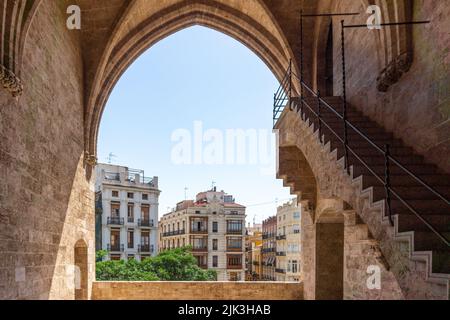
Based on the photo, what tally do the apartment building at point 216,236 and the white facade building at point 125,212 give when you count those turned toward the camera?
2

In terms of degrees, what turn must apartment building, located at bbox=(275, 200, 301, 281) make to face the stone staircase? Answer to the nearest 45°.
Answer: approximately 45° to its left

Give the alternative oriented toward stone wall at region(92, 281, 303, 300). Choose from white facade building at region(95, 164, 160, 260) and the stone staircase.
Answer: the white facade building

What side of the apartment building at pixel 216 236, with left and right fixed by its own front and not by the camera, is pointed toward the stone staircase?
front

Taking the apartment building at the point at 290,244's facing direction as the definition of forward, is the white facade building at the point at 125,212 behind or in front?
in front

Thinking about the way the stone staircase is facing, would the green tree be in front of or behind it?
behind

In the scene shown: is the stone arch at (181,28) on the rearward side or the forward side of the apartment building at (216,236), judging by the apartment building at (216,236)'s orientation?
on the forward side

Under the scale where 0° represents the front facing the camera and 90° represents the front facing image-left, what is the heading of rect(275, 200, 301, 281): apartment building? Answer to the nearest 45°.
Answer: approximately 45°

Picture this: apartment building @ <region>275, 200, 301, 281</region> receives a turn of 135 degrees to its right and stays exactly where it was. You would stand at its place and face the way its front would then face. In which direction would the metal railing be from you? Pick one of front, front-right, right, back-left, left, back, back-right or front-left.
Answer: back

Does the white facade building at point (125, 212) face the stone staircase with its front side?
yes

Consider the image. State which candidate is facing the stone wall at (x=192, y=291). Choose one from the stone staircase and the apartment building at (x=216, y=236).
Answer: the apartment building
